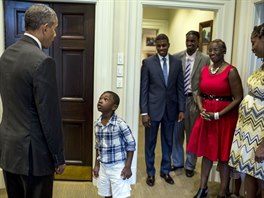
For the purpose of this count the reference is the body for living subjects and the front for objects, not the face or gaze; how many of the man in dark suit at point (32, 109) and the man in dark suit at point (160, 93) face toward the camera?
1

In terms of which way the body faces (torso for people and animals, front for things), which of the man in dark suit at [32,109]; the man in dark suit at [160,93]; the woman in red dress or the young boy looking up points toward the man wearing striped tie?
the man in dark suit at [32,109]

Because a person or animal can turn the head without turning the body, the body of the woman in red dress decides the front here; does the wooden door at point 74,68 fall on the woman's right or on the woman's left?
on the woman's right

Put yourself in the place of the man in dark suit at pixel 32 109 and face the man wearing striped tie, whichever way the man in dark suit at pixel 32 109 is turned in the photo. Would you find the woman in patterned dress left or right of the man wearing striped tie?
right

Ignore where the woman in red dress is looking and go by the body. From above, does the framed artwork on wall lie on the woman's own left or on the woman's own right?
on the woman's own right

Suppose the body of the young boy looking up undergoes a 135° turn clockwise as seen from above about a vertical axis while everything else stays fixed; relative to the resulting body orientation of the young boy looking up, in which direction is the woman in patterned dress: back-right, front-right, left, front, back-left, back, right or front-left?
right

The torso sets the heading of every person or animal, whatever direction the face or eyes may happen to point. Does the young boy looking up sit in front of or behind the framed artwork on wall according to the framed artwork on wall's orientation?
in front

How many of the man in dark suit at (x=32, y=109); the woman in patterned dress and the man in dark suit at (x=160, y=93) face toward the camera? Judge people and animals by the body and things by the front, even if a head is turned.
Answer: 1

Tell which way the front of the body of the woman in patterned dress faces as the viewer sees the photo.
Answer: to the viewer's left

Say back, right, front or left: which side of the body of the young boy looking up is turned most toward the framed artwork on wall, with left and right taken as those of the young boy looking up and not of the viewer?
back

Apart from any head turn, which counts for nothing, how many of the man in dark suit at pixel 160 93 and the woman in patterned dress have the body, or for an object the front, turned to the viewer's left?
1

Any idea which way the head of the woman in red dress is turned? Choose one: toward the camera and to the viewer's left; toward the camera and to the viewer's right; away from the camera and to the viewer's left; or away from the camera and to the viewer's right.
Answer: toward the camera and to the viewer's left

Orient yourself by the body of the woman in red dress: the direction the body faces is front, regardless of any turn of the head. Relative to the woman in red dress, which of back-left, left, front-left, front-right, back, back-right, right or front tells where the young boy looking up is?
front

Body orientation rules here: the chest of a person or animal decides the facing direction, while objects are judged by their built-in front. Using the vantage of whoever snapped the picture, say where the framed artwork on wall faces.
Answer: facing the viewer and to the left of the viewer

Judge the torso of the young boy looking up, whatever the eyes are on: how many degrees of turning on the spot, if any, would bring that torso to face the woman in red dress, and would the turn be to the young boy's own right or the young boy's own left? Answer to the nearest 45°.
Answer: approximately 180°

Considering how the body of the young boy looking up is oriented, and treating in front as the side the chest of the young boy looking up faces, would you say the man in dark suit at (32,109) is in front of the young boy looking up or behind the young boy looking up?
in front

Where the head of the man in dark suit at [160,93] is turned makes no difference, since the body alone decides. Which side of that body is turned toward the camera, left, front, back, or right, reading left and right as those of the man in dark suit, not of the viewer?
front

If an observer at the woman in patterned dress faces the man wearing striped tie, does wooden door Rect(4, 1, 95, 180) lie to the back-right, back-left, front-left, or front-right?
front-left

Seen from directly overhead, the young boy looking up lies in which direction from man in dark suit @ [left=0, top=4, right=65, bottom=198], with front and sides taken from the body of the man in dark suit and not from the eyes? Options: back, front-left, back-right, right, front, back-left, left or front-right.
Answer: front

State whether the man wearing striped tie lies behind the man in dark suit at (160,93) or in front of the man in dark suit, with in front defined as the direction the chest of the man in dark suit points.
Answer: behind

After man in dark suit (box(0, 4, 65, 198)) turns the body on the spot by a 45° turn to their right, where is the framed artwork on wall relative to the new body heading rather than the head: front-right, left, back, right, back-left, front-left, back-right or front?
front-left
